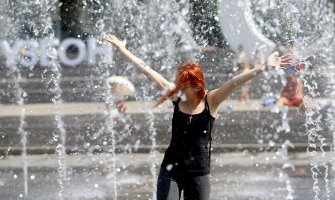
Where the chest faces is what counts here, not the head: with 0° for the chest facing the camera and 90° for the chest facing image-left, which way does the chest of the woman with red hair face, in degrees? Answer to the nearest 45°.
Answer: approximately 0°

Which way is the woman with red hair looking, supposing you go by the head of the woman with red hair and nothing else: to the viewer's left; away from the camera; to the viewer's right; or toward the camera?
toward the camera
